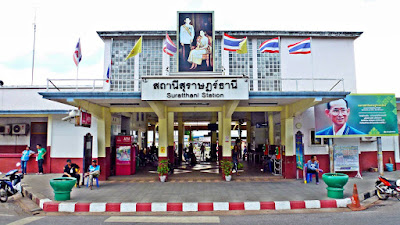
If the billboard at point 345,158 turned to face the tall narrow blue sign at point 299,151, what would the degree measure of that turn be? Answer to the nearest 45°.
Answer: approximately 45° to its right

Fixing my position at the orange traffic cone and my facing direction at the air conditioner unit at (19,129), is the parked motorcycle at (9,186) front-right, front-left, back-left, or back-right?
front-left

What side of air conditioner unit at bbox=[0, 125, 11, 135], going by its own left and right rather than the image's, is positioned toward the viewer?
front

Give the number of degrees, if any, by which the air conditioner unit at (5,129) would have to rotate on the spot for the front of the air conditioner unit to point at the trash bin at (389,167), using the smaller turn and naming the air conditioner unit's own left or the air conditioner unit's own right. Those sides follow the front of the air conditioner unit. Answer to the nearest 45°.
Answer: approximately 45° to the air conditioner unit's own left

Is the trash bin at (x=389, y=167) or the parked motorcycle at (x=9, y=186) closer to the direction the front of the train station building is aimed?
the parked motorcycle

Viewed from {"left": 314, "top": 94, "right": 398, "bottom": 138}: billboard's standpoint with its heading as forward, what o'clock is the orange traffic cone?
The orange traffic cone is roughly at 12 o'clock from the billboard.

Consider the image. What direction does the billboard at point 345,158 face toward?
toward the camera

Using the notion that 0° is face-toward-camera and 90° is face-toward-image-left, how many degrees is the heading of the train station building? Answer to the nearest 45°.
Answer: approximately 0°

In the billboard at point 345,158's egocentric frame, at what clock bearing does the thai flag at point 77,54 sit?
The thai flag is roughly at 2 o'clock from the billboard.

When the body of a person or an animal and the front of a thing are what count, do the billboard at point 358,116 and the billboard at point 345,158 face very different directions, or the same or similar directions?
same or similar directions

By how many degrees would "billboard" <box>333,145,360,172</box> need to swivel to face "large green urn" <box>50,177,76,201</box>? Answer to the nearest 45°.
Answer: approximately 45° to its right

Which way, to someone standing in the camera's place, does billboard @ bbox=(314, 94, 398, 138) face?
facing the viewer

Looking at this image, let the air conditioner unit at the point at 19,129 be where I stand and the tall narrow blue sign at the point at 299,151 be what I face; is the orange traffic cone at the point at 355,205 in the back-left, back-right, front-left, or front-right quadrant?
front-right

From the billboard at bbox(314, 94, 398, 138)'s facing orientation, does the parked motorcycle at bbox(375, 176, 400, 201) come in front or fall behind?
in front

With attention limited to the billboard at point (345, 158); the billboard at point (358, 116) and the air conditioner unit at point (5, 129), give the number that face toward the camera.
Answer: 3

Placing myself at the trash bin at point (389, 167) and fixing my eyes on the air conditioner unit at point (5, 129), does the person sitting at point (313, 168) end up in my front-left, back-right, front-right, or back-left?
front-left

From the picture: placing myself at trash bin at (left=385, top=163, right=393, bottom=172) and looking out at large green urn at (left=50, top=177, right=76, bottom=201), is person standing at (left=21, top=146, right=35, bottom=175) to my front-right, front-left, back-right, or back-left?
front-right
